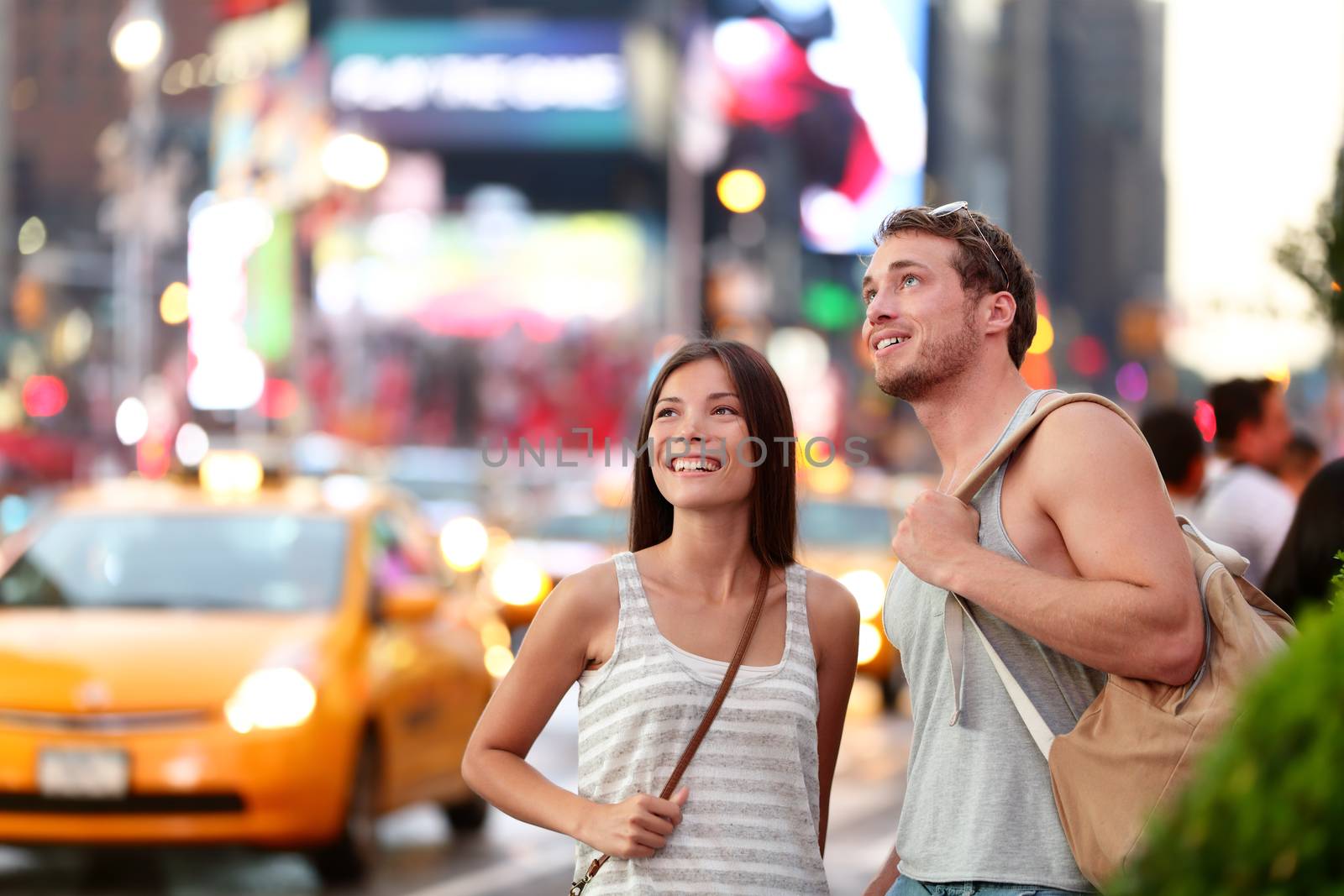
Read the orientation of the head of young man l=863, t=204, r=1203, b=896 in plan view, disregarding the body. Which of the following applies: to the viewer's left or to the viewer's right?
to the viewer's left

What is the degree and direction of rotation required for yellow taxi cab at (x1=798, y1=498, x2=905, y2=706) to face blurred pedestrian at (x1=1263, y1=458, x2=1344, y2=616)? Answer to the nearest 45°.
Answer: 0° — it already faces them

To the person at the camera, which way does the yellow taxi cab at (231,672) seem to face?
facing the viewer and to the left of the viewer

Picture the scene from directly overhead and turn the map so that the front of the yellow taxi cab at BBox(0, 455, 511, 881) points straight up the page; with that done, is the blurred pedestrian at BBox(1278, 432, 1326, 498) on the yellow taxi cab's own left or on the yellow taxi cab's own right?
on the yellow taxi cab's own left

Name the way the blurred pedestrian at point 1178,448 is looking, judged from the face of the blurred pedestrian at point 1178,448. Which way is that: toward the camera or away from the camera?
away from the camera

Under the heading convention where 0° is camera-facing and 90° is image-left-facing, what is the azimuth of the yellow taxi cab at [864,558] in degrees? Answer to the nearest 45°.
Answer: approximately 0°

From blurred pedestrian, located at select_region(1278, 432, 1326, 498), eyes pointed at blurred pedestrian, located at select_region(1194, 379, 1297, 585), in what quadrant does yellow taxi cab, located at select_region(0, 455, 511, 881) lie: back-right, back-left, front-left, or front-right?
front-right

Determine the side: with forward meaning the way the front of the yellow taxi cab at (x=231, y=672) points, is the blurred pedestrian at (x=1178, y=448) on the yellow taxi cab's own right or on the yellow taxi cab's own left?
on the yellow taxi cab's own left

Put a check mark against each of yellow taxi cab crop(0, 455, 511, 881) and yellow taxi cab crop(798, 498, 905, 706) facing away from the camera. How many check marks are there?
0

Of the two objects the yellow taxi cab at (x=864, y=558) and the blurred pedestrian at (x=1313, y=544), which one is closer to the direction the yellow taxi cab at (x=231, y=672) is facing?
the blurred pedestrian

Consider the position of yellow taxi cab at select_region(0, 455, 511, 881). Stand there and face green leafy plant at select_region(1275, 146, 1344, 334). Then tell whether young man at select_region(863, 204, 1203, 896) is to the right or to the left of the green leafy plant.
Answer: right

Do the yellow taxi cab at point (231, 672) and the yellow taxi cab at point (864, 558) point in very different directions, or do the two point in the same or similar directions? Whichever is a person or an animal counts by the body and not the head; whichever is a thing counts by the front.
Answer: same or similar directions

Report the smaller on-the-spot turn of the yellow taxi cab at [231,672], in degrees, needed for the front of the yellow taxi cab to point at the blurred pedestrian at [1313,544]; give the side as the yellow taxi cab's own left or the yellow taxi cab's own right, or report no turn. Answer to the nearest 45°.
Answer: approximately 90° to the yellow taxi cab's own left

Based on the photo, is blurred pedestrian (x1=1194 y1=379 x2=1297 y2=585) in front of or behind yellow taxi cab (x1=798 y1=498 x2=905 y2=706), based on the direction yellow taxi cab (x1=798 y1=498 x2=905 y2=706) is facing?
in front

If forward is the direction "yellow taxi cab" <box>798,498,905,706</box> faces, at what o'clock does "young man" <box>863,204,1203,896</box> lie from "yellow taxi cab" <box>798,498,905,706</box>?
The young man is roughly at 12 o'clock from the yellow taxi cab.

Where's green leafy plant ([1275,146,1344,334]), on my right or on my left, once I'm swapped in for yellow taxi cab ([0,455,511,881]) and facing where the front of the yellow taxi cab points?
on my left

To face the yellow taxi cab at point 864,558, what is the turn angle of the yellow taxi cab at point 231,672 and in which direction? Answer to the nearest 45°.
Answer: approximately 180°
